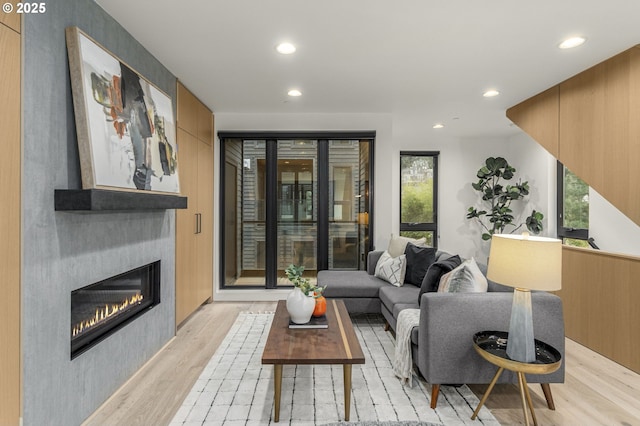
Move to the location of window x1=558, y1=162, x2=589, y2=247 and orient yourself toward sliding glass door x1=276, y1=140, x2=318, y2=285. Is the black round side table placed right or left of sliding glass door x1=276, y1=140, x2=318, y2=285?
left

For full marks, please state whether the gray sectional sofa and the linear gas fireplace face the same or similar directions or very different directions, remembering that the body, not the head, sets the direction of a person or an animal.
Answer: very different directions

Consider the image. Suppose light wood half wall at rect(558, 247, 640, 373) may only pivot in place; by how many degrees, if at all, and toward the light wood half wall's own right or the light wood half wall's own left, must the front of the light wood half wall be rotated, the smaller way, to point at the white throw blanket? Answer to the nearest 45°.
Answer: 0° — it already faces it

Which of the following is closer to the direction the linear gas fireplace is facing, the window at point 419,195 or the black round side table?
the black round side table

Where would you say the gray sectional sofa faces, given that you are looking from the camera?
facing to the left of the viewer

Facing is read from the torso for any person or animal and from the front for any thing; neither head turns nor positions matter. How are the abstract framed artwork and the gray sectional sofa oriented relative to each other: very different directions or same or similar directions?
very different directions

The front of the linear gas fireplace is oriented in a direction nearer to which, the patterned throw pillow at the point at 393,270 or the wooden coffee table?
the wooden coffee table

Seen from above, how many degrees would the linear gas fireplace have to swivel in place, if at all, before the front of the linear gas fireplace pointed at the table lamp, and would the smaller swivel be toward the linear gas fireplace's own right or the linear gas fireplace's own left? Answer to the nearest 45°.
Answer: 0° — it already faces it
